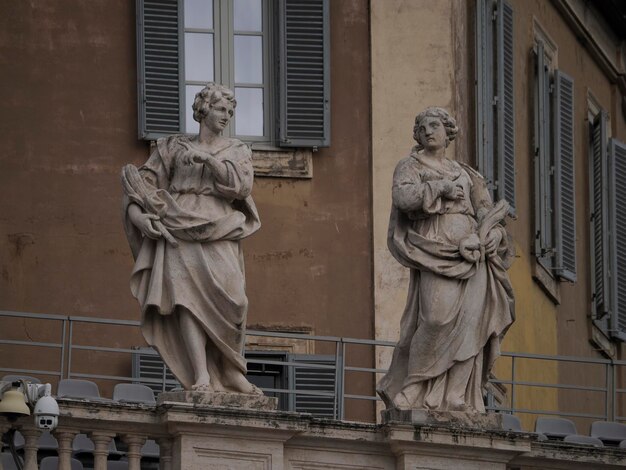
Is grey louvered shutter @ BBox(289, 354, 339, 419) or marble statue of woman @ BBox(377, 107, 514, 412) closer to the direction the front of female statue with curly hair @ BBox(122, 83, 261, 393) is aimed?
the marble statue of woman

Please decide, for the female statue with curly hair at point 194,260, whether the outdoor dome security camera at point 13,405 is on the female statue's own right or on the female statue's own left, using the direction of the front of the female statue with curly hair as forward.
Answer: on the female statue's own right

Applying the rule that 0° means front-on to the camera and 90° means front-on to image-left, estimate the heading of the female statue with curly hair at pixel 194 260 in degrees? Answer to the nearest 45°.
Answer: approximately 0°
